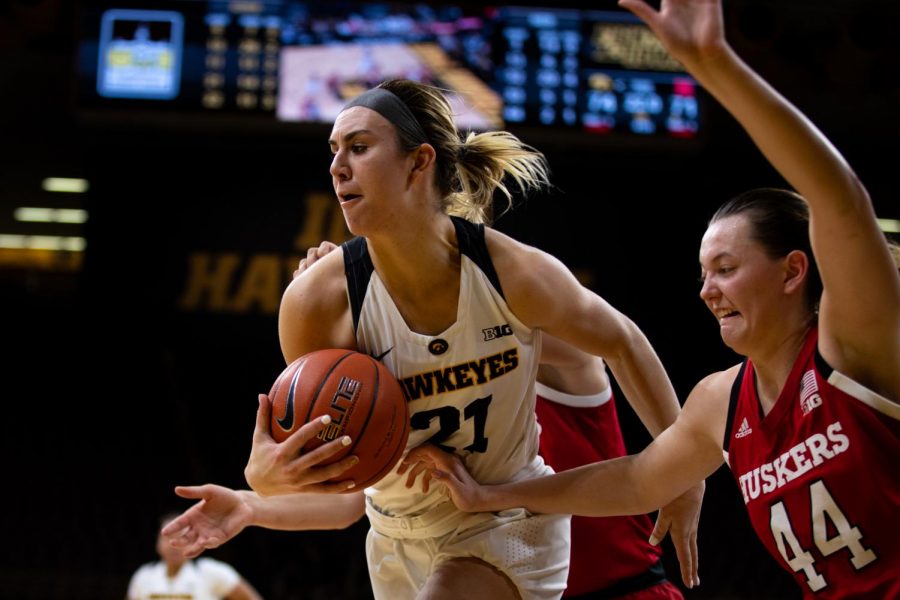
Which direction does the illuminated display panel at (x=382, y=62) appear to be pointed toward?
toward the camera
